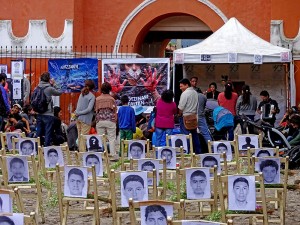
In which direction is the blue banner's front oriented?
toward the camera

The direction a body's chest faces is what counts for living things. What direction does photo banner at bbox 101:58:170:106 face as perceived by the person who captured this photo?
facing the viewer

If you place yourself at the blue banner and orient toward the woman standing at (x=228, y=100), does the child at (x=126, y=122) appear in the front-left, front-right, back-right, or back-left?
front-right

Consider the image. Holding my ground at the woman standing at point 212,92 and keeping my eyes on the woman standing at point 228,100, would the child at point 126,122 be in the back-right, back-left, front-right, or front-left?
front-right

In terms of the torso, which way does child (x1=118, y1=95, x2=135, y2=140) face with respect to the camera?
away from the camera

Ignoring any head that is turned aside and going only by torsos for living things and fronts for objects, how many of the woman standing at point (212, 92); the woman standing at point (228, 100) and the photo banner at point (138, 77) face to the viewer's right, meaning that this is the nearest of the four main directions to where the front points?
0

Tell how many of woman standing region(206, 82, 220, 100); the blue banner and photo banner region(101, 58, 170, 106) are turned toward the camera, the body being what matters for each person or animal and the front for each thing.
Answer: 3

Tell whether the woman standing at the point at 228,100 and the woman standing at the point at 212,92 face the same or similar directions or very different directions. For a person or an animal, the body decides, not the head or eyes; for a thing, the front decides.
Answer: very different directions
